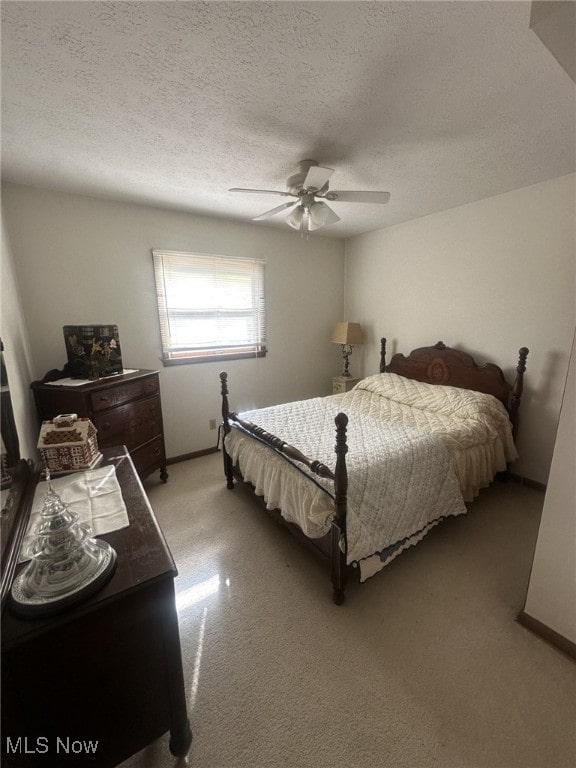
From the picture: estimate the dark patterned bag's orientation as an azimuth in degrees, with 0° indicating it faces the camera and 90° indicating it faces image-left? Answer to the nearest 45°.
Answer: approximately 0°

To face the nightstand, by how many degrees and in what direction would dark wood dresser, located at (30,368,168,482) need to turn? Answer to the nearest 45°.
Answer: approximately 45° to its left

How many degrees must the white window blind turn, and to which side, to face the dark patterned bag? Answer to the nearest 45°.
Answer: approximately 90° to its right

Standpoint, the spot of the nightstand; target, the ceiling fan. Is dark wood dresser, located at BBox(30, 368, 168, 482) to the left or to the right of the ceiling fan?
right

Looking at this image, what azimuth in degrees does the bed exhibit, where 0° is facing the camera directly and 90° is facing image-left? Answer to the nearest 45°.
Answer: approximately 45°

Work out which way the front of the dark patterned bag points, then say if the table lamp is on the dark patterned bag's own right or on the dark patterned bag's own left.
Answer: on the dark patterned bag's own left

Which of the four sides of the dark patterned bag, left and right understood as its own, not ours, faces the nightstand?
left

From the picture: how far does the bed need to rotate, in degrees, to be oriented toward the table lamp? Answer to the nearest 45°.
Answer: approximately 135° to its right
